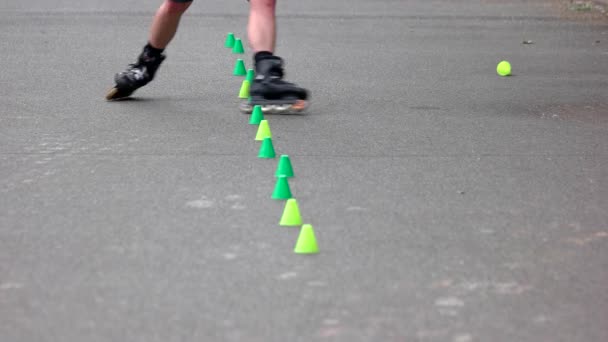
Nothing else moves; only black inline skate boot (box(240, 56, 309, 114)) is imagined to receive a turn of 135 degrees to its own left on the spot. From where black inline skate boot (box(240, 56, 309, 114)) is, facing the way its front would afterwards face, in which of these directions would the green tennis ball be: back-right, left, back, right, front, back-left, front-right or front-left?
right

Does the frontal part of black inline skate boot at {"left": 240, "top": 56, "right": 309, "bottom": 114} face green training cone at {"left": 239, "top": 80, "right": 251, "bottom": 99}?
no

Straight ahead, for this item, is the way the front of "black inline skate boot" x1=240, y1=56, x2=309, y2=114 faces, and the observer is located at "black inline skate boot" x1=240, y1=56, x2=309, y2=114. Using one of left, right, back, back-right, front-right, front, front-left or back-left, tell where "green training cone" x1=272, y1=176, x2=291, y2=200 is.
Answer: right

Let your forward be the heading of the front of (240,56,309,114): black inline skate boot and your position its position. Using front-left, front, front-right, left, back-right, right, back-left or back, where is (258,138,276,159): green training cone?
right

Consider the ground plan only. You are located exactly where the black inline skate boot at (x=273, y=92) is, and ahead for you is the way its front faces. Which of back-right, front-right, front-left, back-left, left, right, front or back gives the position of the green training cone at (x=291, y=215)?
right

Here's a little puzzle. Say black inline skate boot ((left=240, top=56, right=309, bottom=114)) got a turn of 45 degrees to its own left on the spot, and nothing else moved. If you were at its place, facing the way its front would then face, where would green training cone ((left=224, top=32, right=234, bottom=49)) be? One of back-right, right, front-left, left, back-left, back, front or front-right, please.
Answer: front-left

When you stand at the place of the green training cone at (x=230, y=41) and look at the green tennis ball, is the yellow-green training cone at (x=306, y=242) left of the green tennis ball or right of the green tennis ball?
right

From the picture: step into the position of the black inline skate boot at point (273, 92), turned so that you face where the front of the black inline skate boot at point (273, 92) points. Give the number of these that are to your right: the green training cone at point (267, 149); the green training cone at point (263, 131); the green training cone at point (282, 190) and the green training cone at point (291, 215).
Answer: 4

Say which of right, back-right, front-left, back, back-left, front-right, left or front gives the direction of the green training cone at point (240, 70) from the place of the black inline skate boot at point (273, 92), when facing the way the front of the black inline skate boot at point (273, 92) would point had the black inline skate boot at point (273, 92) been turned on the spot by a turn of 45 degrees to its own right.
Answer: back-left

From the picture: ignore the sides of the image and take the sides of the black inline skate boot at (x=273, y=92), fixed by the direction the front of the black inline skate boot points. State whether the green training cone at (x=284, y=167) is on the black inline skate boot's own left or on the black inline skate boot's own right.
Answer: on the black inline skate boot's own right

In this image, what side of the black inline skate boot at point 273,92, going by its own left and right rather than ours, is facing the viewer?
right

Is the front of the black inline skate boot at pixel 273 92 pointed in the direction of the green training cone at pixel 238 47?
no

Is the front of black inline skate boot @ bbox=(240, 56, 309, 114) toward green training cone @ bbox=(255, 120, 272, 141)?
no
